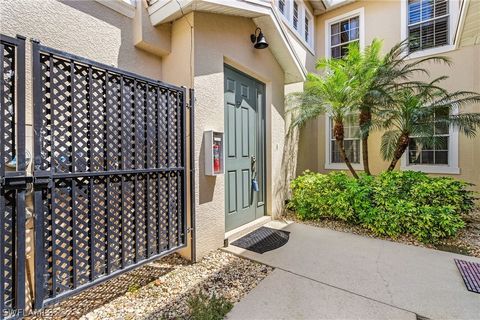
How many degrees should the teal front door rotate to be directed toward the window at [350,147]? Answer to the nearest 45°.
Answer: approximately 90° to its left

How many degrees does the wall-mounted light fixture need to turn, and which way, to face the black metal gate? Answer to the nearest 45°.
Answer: approximately 90° to its right

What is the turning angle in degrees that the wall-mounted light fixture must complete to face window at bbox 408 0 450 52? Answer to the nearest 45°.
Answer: approximately 90° to its left

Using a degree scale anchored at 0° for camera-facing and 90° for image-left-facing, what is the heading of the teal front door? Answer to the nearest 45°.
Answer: approximately 315°

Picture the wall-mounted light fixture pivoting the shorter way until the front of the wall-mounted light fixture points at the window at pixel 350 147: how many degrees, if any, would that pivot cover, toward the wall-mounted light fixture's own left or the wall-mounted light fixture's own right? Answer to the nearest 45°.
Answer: approximately 90° to the wall-mounted light fixture's own left

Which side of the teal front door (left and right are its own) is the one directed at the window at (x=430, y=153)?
left

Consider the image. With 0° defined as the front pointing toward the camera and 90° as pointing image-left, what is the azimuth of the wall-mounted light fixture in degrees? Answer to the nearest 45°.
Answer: approximately 315°

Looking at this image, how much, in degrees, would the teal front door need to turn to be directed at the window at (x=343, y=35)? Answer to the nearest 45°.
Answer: approximately 90° to its left
